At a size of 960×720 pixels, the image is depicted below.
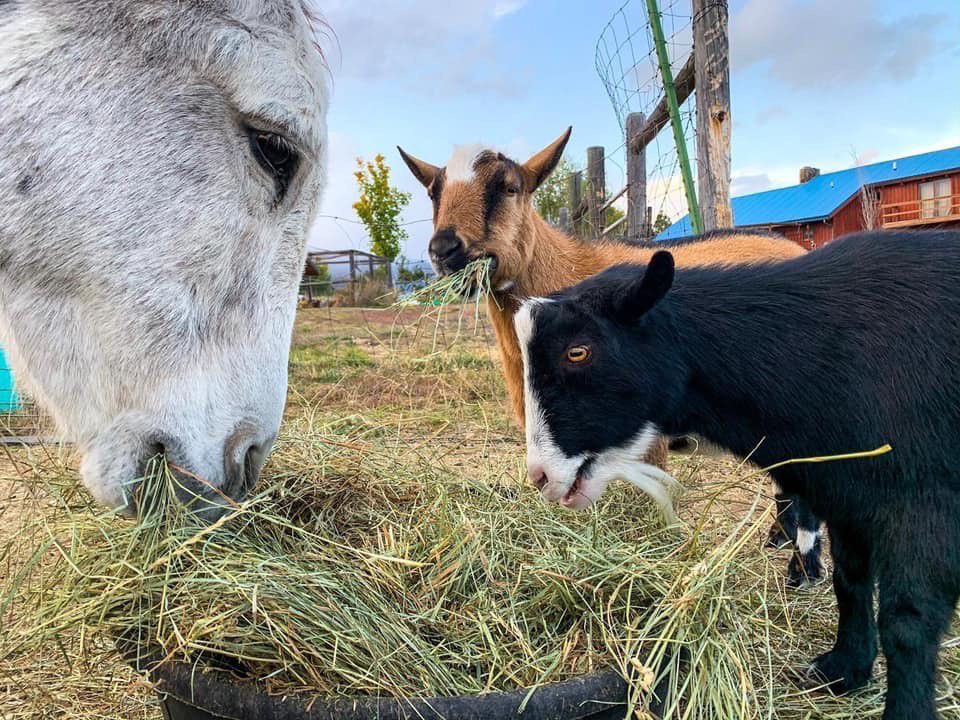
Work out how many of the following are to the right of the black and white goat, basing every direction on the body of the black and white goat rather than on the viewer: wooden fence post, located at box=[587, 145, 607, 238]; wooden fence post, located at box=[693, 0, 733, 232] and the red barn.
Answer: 3

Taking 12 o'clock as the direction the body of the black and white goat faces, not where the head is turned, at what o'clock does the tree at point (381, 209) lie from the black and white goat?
The tree is roughly at 2 o'clock from the black and white goat.

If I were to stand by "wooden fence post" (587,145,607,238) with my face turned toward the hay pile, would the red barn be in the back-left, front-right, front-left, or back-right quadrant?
back-left

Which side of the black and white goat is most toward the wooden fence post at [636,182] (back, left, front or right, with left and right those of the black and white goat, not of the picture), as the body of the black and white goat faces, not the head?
right

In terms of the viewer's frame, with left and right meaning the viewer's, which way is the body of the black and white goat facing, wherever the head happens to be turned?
facing to the left of the viewer

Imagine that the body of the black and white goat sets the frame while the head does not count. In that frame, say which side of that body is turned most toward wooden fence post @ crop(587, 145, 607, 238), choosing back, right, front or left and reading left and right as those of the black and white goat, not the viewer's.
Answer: right

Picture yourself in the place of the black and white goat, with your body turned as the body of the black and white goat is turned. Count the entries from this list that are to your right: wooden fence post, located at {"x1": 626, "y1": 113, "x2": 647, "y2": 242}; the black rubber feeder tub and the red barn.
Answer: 2

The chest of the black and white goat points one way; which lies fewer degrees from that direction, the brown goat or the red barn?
the brown goat

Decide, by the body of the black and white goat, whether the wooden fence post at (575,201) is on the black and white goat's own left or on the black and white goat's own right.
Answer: on the black and white goat's own right

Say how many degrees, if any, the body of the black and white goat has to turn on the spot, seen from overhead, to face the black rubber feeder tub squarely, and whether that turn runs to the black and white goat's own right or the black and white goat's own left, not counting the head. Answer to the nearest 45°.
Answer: approximately 45° to the black and white goat's own left

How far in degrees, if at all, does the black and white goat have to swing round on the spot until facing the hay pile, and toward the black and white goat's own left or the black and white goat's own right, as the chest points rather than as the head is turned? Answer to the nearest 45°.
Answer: approximately 45° to the black and white goat's own left

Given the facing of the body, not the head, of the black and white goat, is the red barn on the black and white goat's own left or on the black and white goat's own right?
on the black and white goat's own right

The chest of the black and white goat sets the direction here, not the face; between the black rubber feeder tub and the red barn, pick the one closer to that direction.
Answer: the black rubber feeder tub

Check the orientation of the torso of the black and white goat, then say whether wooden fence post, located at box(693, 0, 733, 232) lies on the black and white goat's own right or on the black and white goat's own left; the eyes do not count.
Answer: on the black and white goat's own right
